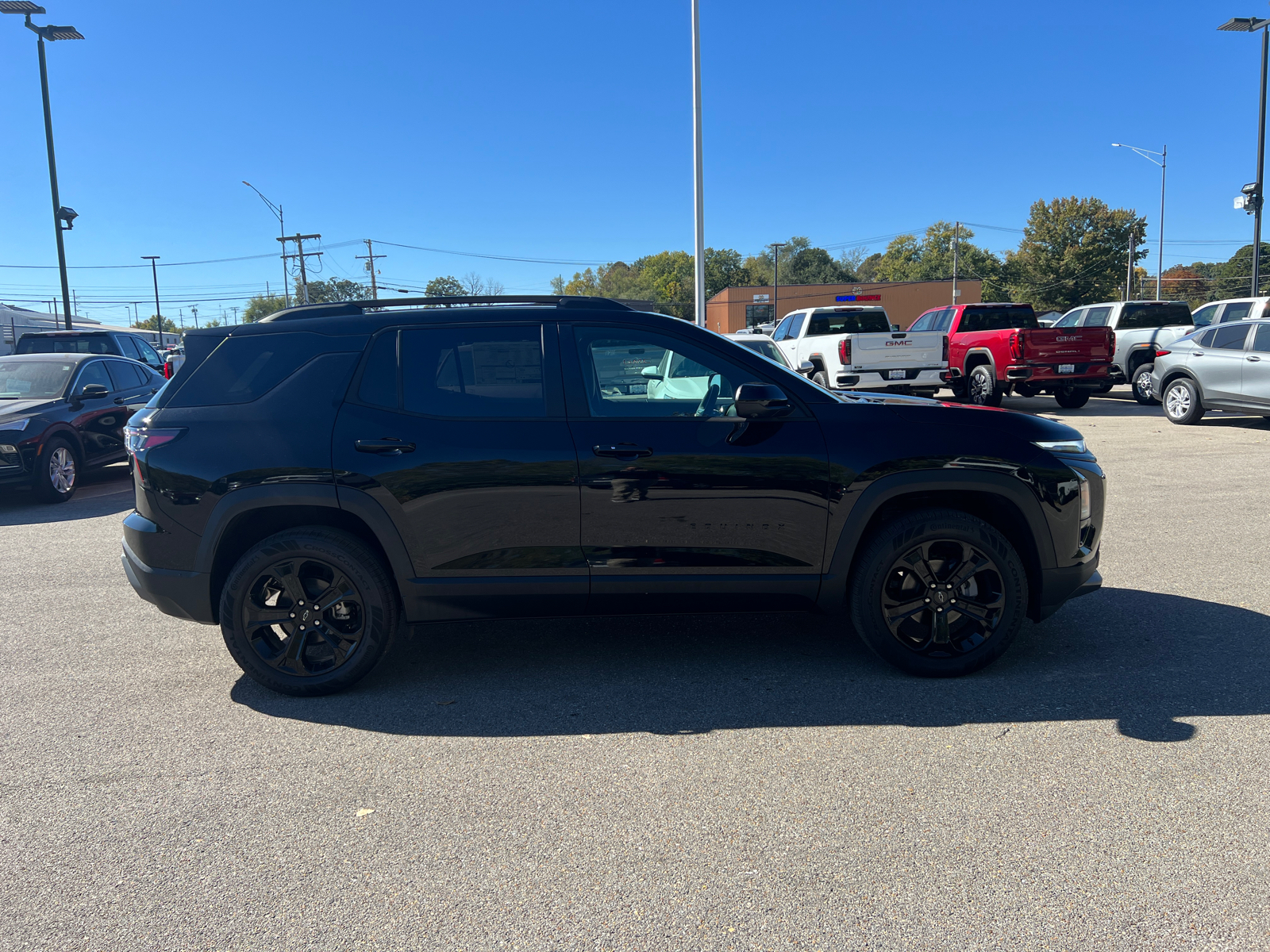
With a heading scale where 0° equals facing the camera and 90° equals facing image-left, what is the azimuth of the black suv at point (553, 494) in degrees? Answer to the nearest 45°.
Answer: approximately 270°

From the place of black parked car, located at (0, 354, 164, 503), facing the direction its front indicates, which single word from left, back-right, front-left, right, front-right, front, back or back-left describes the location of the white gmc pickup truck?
back-left

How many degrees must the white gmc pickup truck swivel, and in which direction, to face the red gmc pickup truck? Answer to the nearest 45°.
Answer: approximately 90° to its right

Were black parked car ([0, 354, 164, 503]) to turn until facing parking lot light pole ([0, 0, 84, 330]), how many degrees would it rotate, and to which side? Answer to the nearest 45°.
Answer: approximately 135° to its right

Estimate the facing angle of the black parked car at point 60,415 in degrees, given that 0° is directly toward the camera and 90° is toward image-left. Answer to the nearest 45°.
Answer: approximately 45°

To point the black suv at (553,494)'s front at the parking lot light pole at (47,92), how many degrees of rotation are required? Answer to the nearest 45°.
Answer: approximately 135° to its left

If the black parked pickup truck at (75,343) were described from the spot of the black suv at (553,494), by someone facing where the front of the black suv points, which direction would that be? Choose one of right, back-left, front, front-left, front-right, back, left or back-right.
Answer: back-left

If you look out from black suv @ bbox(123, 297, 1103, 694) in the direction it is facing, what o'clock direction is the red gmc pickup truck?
The red gmc pickup truck is roughly at 10 o'clock from the black suv.

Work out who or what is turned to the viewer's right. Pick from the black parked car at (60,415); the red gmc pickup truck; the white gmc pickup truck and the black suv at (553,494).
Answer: the black suv

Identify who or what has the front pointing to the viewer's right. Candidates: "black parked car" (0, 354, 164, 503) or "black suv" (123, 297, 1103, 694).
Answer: the black suv
